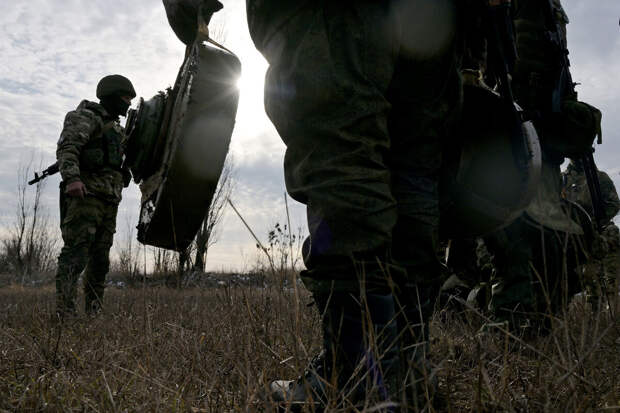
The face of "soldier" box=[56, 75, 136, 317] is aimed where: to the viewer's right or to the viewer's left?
to the viewer's right

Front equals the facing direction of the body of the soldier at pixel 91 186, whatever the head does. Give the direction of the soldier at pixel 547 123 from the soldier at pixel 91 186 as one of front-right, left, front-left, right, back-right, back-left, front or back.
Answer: front
